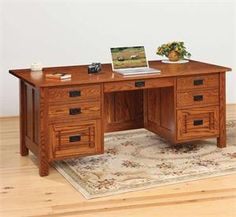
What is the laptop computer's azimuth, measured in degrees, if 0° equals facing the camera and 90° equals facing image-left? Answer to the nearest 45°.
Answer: approximately 315°

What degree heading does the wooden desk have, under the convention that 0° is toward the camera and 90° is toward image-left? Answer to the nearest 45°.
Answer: approximately 315°
